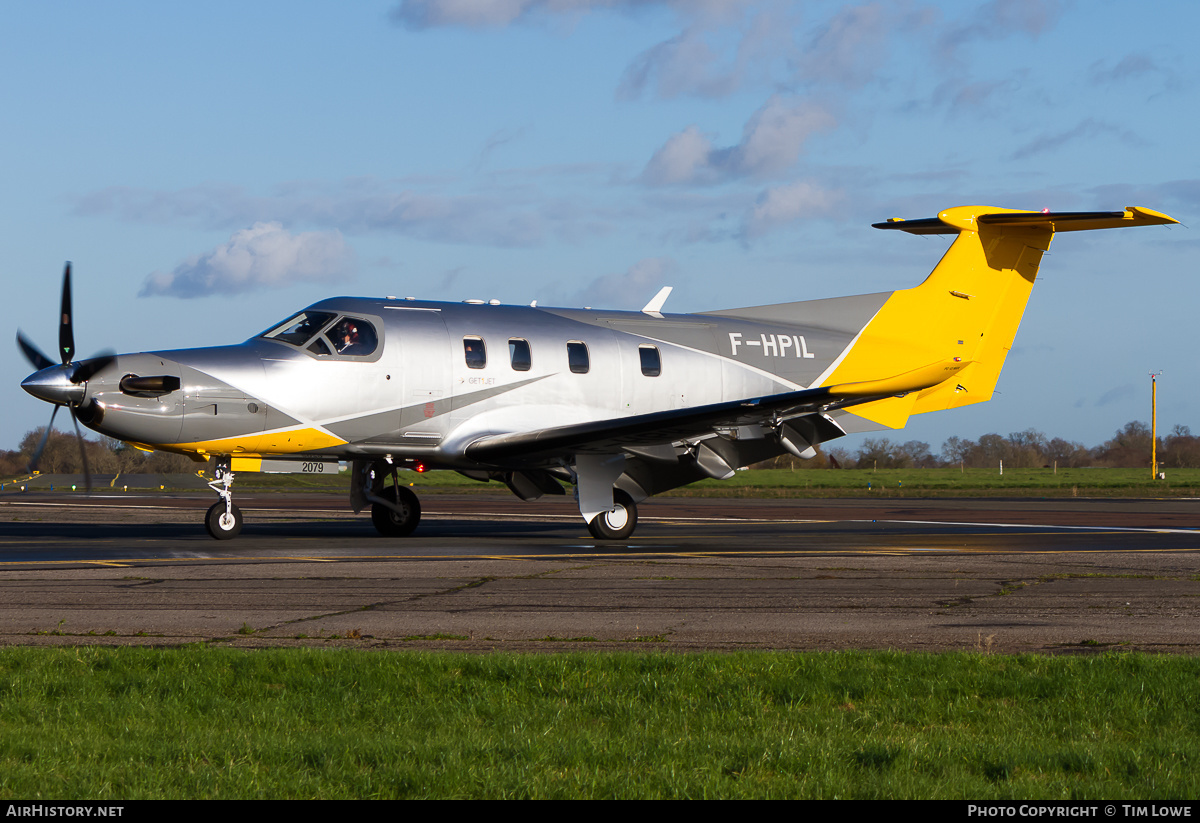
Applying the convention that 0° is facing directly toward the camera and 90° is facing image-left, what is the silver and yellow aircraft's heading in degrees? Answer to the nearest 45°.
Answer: approximately 45°
